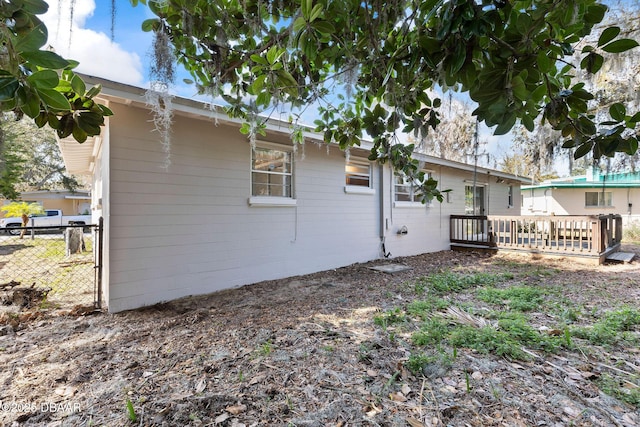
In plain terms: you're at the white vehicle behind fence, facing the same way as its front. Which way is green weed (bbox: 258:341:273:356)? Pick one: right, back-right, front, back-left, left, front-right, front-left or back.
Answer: left

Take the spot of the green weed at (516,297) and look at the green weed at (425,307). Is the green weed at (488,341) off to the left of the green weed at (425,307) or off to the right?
left

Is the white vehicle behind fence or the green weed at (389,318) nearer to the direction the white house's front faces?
the white vehicle behind fence

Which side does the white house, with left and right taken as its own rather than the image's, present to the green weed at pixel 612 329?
back

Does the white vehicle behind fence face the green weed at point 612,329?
no

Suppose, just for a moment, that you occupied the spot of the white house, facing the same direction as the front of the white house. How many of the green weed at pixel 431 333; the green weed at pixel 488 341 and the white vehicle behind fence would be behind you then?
2

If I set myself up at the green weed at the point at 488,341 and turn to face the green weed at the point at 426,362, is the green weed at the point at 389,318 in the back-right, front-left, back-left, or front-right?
front-right

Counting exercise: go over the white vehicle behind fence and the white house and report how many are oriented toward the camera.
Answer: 0

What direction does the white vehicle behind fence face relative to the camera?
to the viewer's left

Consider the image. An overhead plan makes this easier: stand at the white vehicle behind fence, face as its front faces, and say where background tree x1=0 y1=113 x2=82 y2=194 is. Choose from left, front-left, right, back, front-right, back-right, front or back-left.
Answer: right
